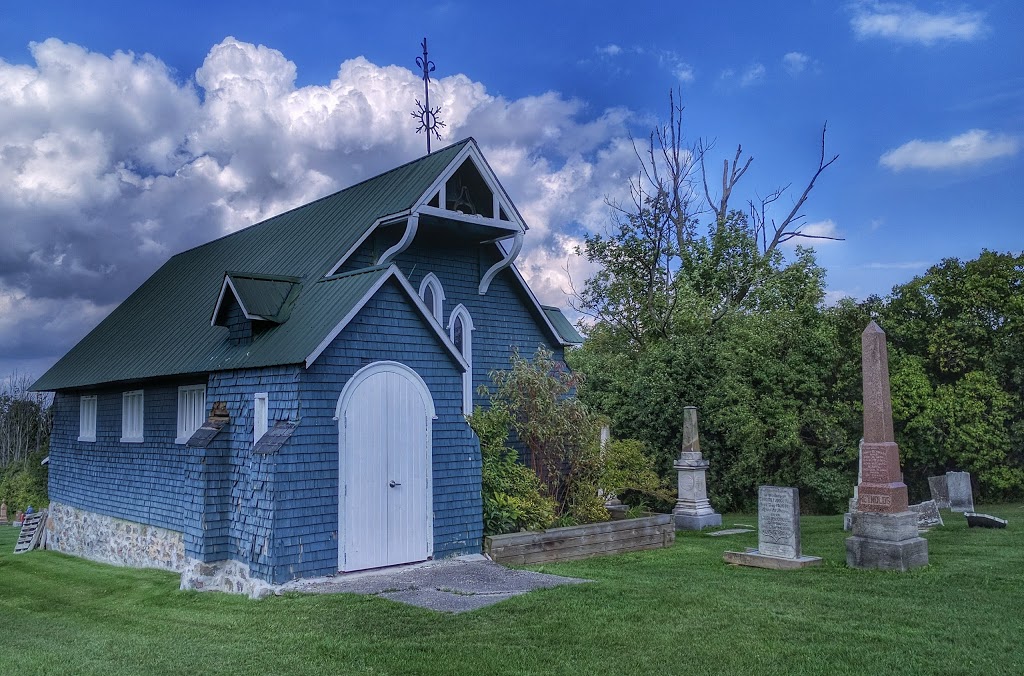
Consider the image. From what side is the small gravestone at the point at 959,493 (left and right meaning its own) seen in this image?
front

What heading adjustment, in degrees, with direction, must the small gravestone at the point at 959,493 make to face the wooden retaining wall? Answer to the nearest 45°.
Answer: approximately 45° to its right

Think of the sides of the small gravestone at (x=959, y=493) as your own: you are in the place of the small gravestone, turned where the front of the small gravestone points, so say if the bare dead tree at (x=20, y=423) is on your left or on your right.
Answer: on your right

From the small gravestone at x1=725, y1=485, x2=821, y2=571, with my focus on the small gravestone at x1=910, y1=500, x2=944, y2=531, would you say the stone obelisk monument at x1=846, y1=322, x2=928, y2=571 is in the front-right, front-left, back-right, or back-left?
front-right

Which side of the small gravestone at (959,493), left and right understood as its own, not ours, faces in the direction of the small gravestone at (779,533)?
front

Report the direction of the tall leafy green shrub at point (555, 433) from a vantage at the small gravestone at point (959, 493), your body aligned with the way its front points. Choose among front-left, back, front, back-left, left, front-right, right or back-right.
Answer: front-right

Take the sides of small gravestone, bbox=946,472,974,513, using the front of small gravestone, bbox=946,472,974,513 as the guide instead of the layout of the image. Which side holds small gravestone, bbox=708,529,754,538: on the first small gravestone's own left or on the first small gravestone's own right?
on the first small gravestone's own right

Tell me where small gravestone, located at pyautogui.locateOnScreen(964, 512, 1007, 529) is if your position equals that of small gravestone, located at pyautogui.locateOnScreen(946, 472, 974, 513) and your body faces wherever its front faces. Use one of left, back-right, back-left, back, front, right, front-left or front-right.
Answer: front

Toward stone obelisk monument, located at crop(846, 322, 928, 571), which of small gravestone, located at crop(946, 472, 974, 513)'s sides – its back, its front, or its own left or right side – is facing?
front

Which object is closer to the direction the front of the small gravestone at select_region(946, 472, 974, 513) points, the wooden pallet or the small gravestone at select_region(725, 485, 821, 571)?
the small gravestone

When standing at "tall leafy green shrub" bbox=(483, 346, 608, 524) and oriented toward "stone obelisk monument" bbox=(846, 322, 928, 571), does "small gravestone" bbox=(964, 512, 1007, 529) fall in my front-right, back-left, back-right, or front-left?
front-left
